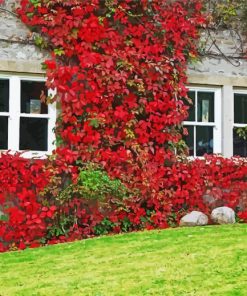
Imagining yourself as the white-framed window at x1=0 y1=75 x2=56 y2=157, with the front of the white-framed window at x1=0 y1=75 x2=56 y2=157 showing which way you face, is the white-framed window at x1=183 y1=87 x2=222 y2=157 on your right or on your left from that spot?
on your left

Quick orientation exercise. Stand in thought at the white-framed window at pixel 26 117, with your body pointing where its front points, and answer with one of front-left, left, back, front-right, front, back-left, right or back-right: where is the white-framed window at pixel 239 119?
left

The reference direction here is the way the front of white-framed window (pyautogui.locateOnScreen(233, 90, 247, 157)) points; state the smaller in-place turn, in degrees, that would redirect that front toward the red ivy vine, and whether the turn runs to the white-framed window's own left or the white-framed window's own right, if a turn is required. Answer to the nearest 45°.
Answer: approximately 45° to the white-framed window's own right

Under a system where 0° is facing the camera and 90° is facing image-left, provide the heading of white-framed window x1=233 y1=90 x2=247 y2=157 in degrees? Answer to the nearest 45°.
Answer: approximately 0°

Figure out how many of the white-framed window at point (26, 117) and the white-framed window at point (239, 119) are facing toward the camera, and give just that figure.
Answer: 2
